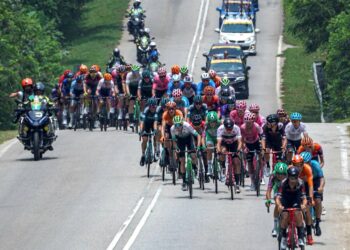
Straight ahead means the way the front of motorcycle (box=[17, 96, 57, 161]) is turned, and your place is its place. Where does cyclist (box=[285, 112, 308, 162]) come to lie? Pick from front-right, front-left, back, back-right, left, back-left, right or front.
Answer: front-left

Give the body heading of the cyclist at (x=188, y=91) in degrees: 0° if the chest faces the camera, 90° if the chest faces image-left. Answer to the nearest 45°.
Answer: approximately 0°

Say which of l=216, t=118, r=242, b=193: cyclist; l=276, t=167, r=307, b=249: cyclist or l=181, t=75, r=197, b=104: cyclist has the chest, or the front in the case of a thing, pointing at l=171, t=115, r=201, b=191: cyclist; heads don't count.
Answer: l=181, t=75, r=197, b=104: cyclist

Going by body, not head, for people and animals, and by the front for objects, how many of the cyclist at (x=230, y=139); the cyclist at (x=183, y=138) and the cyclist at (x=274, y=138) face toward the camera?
3

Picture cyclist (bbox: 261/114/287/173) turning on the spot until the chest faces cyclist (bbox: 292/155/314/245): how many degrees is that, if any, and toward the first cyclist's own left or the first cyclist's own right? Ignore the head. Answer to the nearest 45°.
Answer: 0° — they already face them

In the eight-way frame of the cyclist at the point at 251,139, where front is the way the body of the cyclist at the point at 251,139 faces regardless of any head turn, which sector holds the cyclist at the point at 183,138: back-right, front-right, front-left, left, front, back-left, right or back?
right

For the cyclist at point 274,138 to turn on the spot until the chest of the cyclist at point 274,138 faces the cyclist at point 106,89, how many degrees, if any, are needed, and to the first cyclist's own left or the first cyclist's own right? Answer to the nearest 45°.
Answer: approximately 135° to the first cyclist's own right
